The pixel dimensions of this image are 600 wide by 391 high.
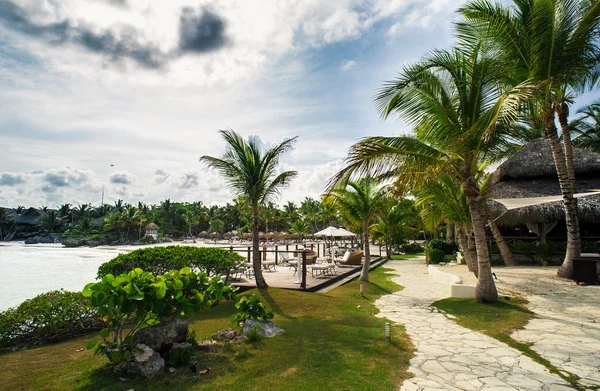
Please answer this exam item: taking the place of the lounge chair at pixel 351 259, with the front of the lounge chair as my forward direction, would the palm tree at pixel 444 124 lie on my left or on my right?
on my left

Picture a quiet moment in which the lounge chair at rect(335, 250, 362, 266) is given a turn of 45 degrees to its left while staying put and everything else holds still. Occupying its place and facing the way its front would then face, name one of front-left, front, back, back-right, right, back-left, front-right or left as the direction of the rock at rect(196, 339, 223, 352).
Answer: front-left

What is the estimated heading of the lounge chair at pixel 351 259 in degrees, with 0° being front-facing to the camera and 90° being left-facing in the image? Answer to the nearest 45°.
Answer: approximately 90°

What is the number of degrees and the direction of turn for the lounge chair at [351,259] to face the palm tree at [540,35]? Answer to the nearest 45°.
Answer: approximately 135° to its left

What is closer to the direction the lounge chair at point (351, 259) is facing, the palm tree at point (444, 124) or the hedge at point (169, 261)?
the hedge

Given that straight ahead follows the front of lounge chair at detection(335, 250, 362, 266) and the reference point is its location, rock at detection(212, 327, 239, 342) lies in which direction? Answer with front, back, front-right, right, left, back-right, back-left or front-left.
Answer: left

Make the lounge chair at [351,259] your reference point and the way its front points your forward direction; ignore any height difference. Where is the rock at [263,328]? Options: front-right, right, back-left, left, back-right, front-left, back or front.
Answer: left

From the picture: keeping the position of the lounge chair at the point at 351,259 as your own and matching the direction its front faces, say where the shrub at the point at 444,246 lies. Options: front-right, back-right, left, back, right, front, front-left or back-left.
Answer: back-right

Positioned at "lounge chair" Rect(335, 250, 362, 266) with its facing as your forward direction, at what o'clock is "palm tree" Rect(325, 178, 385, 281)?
The palm tree is roughly at 9 o'clock from the lounge chair.

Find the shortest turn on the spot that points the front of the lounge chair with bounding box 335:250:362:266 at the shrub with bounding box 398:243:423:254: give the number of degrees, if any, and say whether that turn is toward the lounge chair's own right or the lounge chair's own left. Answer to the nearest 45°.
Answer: approximately 90° to the lounge chair's own right
